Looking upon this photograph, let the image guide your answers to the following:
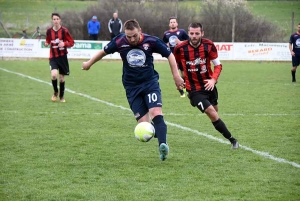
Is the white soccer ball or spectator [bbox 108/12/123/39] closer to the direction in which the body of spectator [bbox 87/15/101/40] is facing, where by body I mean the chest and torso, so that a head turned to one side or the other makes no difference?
the white soccer ball

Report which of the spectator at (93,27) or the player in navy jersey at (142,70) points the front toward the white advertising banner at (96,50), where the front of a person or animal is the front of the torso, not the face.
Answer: the spectator

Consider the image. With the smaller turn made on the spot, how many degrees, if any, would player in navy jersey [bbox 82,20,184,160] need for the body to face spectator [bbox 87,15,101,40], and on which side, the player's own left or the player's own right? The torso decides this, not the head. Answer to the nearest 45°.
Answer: approximately 180°

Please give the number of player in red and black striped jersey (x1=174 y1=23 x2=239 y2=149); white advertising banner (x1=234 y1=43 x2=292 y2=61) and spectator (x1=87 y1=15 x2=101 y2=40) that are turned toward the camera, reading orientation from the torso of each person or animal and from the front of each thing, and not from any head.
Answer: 3

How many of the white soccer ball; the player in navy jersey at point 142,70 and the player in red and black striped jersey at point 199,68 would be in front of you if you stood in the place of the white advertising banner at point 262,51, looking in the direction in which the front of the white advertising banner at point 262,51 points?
3

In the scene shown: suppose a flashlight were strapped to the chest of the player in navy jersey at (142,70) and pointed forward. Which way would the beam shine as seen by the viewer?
toward the camera

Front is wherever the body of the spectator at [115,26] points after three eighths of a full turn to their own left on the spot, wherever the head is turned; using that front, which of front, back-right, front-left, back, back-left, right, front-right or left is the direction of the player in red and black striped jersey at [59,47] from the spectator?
back-right

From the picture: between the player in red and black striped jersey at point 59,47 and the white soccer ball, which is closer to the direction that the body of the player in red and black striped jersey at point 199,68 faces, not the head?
the white soccer ball

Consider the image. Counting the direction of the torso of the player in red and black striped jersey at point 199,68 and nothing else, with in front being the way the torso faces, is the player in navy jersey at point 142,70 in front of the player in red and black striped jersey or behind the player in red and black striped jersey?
in front

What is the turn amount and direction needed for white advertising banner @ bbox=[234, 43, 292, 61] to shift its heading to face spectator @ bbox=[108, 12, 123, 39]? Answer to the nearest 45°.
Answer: approximately 90° to its right

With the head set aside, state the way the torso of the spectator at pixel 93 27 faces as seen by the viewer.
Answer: toward the camera

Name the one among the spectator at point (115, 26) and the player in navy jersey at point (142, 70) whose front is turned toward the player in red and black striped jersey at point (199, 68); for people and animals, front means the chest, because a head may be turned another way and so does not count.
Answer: the spectator

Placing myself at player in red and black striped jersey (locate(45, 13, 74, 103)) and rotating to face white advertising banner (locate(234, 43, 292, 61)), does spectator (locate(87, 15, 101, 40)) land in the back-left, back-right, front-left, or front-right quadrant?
front-left

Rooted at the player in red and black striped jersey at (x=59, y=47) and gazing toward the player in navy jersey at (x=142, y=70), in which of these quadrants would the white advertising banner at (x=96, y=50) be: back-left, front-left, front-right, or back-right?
back-left

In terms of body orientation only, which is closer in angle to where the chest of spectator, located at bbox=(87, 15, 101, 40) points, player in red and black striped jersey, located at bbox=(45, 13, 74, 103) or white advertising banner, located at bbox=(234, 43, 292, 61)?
the player in red and black striped jersey
